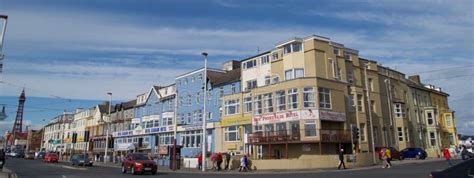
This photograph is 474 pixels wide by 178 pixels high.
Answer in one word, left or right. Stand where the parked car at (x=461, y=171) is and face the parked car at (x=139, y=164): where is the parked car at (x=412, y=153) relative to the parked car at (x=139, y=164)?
right

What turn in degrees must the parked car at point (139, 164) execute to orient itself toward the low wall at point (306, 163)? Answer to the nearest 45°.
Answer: approximately 45° to its left

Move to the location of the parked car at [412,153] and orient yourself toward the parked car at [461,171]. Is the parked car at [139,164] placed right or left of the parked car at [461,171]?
right
